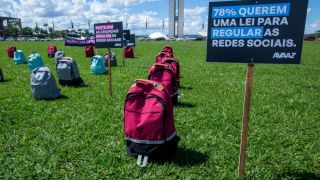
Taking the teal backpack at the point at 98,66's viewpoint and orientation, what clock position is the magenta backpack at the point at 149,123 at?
The magenta backpack is roughly at 12 o'clock from the teal backpack.

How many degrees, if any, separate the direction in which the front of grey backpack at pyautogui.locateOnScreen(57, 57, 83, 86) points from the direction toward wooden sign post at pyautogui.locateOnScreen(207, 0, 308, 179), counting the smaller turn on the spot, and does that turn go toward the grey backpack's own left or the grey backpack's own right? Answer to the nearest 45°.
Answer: approximately 45° to the grey backpack's own left

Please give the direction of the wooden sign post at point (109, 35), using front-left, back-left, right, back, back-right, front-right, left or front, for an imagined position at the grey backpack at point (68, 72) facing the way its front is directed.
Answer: left

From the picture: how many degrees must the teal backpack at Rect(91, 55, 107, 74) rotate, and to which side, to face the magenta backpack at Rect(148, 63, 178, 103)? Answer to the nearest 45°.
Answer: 0° — it already faces it

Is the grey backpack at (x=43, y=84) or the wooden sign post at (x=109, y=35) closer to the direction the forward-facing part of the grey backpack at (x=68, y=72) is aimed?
the grey backpack

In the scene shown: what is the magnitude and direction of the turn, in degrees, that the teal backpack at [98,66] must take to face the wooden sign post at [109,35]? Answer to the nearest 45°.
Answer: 0° — it already faces it

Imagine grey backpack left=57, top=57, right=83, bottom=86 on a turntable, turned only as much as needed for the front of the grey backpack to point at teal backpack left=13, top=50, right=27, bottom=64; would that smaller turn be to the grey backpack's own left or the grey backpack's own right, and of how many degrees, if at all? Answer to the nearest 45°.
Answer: approximately 135° to the grey backpack's own right
